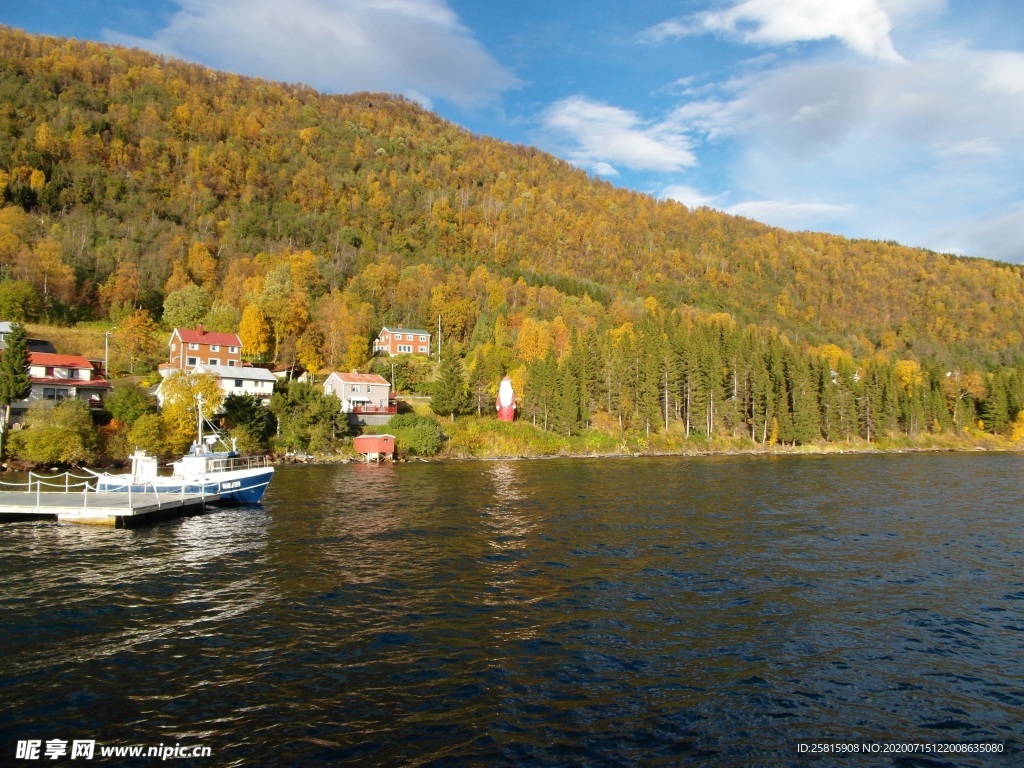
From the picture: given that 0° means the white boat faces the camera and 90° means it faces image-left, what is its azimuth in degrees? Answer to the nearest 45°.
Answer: approximately 270°
